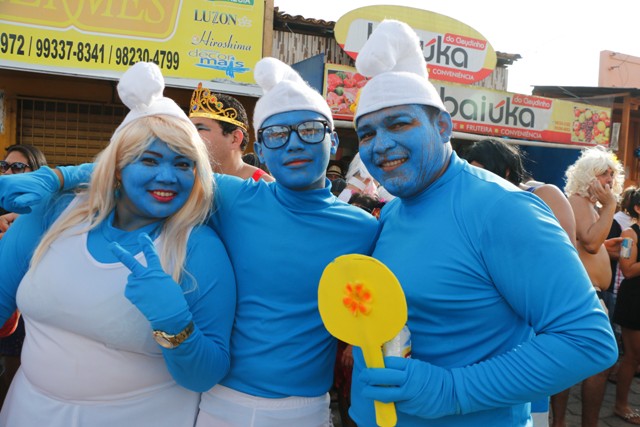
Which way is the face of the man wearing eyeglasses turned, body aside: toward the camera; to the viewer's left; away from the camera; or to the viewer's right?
toward the camera

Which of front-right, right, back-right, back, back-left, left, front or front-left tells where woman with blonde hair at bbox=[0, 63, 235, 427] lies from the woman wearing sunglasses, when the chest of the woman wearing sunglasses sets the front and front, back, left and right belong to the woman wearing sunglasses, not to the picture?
front-left

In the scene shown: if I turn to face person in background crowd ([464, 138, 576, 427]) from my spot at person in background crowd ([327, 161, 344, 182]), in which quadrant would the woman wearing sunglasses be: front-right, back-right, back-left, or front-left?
front-right

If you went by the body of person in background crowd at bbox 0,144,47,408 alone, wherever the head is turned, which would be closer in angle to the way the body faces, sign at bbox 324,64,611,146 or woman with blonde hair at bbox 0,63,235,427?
the woman with blonde hair

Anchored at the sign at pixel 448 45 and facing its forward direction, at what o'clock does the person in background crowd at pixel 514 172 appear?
The person in background crowd is roughly at 12 o'clock from the sign.

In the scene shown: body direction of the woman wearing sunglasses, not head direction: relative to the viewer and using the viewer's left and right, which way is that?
facing the viewer and to the left of the viewer

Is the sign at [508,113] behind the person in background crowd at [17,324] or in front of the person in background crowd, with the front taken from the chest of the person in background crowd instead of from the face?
behind

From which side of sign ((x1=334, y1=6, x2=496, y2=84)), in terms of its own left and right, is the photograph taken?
front

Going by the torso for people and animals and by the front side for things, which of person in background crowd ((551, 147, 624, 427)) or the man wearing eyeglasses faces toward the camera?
the man wearing eyeglasses
